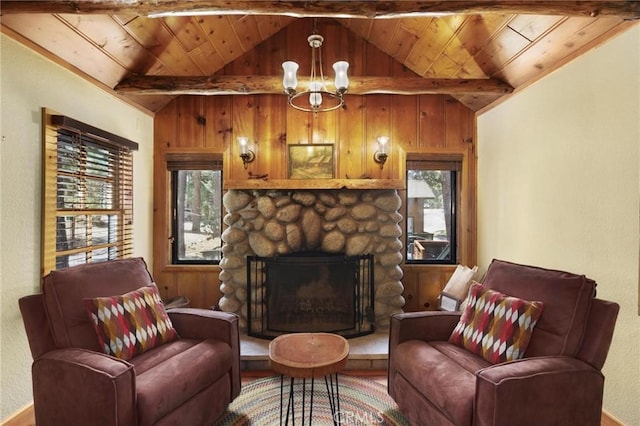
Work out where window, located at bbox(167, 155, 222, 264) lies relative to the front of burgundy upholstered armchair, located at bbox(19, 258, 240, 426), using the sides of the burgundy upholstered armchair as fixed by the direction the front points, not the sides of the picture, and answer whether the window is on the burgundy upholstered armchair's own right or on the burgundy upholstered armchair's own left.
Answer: on the burgundy upholstered armchair's own left

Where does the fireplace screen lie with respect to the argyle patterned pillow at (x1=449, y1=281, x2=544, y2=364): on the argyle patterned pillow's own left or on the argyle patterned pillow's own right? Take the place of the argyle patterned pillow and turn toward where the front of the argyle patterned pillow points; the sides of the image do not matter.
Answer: on the argyle patterned pillow's own right

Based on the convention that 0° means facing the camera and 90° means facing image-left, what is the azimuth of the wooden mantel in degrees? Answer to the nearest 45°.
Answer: approximately 0°

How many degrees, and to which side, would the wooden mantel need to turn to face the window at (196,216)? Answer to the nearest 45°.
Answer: approximately 90° to its right

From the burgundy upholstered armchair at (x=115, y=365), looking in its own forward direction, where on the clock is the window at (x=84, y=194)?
The window is roughly at 7 o'clock from the burgundy upholstered armchair.

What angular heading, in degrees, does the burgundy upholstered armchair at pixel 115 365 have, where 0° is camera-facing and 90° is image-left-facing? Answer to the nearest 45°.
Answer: approximately 315°

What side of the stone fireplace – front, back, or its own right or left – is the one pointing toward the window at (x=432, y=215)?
left
